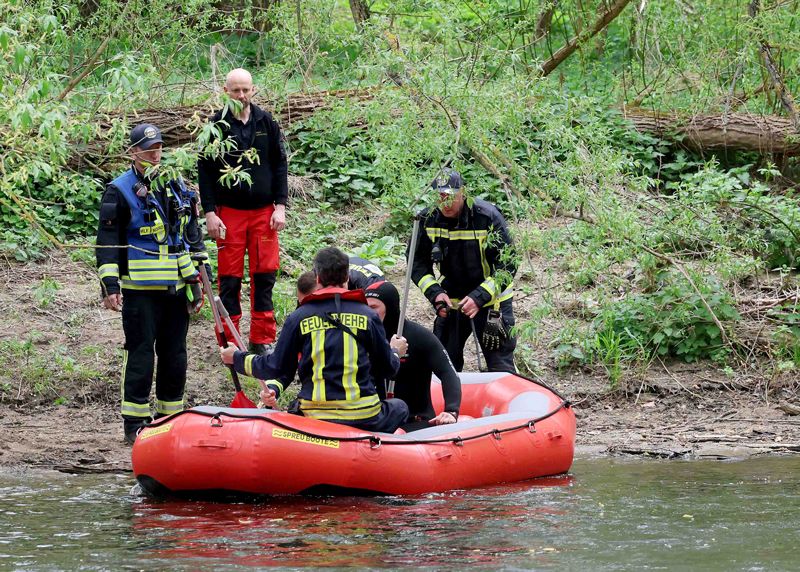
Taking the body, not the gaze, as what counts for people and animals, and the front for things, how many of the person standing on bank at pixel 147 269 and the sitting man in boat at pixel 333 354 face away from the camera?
1

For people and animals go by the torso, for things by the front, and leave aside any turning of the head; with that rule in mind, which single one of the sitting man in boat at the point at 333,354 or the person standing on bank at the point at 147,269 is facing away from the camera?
the sitting man in boat

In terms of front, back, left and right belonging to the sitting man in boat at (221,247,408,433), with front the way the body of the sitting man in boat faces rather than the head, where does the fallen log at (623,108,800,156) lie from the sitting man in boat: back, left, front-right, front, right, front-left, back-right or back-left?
front-right

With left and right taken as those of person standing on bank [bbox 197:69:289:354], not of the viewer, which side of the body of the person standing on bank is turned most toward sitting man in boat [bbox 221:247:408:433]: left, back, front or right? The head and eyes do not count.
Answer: front

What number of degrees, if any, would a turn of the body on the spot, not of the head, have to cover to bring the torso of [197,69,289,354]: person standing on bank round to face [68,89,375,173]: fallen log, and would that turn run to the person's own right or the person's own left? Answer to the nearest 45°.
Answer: approximately 180°

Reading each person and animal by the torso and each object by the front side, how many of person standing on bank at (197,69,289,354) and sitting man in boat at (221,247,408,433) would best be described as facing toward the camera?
1

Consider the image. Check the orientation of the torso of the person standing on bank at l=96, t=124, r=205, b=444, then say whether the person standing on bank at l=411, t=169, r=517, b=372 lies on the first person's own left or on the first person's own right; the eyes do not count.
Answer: on the first person's own left

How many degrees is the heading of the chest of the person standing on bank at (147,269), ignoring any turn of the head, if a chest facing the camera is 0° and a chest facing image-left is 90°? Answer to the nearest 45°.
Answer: approximately 315°

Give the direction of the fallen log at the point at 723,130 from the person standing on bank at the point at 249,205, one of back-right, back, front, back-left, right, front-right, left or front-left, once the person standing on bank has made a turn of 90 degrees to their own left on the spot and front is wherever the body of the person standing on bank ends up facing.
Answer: front-left

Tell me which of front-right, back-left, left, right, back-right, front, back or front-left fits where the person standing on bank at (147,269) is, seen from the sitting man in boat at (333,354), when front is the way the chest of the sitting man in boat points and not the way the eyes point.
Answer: front-left

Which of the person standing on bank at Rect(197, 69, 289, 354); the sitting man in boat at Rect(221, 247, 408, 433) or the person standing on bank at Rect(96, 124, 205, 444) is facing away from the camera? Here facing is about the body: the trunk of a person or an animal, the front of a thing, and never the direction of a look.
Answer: the sitting man in boat

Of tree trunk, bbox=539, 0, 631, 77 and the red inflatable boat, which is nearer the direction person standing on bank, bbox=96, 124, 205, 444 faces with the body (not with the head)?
the red inflatable boat

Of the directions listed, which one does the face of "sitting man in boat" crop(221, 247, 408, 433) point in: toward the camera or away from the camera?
away from the camera

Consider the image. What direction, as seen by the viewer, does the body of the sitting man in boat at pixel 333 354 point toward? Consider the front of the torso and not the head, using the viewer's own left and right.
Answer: facing away from the viewer

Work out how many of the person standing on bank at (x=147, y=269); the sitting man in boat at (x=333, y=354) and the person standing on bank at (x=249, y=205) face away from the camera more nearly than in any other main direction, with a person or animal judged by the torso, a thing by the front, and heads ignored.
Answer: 1

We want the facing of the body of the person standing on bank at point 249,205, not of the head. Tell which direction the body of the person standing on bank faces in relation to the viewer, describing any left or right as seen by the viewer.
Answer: facing the viewer

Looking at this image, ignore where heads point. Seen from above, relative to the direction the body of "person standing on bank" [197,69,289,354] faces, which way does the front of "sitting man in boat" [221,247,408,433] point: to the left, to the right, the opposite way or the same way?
the opposite way
